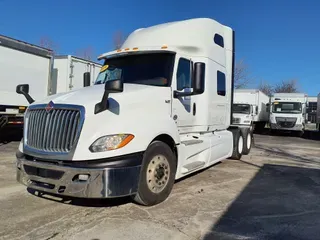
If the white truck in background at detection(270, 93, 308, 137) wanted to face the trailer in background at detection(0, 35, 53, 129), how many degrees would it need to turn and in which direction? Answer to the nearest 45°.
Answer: approximately 45° to its right

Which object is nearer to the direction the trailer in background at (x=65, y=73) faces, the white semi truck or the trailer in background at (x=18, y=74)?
the trailer in background

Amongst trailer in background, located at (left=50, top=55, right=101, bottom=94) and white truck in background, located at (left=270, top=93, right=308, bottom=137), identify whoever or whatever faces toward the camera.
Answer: the white truck in background

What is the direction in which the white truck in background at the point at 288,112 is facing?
toward the camera

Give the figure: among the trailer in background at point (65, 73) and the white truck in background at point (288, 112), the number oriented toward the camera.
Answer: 1

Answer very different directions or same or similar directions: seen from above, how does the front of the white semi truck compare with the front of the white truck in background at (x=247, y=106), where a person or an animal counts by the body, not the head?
same or similar directions

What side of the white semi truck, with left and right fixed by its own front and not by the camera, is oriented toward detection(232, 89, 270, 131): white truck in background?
back

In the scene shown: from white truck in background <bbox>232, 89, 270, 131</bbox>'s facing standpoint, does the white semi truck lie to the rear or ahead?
ahead

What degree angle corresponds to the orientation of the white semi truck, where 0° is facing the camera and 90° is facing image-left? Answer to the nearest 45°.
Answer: approximately 45°

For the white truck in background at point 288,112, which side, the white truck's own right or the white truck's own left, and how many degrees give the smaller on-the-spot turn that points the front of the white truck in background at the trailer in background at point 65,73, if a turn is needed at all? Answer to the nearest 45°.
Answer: approximately 45° to the white truck's own right

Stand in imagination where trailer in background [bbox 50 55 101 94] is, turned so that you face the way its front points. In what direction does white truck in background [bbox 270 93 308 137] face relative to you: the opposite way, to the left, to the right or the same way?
to the left

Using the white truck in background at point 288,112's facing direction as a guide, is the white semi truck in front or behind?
in front

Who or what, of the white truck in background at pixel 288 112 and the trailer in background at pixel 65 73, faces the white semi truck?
the white truck in background
